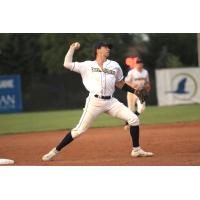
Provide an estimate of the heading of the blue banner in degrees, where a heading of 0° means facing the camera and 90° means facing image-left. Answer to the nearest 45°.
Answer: approximately 0°

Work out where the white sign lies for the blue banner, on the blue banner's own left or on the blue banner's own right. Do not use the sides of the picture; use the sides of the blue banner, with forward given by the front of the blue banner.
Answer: on the blue banner's own left

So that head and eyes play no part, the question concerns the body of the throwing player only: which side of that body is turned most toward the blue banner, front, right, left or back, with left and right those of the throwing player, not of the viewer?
back

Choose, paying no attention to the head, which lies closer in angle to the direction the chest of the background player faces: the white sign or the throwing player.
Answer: the throwing player
